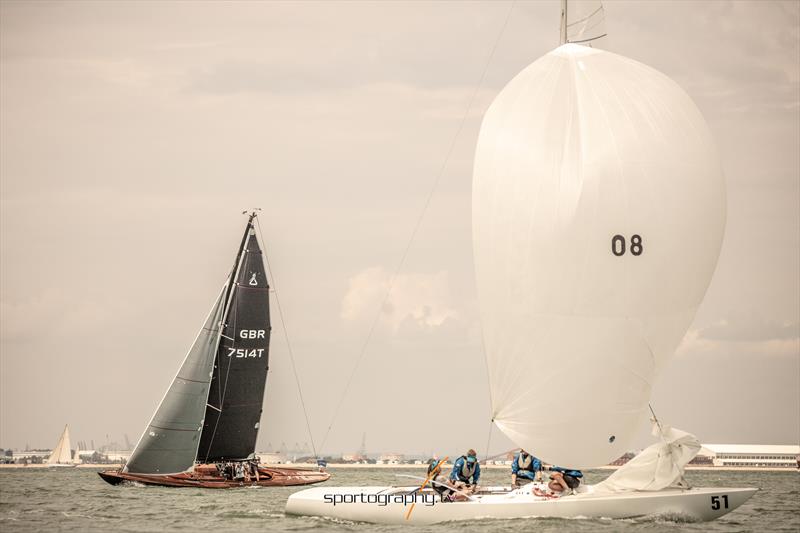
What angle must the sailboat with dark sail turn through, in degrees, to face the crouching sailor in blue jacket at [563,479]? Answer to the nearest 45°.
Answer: approximately 135° to its left

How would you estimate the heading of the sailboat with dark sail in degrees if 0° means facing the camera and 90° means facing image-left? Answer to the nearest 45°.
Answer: approximately 90°

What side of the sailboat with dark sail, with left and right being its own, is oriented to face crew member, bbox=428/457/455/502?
left

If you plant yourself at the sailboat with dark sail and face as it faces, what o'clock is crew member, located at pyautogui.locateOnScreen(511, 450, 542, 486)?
The crew member is roughly at 8 o'clock from the sailboat with dark sail.

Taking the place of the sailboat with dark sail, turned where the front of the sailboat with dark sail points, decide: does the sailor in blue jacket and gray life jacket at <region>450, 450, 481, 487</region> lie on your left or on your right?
on your left

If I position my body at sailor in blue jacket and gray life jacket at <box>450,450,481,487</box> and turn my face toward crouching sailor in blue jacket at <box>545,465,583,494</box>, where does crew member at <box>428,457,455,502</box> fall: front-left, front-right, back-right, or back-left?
back-right
